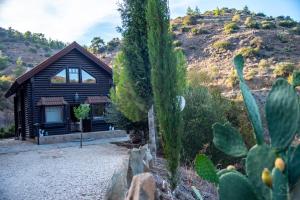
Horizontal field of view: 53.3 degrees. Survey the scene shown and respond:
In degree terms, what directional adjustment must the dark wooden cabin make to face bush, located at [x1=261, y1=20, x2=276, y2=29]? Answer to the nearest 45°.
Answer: approximately 135° to its left

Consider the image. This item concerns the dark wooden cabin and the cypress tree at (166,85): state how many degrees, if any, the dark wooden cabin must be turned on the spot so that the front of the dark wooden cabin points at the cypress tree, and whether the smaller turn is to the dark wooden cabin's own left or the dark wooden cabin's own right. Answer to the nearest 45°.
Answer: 0° — it already faces it

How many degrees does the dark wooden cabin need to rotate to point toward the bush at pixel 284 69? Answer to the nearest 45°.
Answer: approximately 90° to its left

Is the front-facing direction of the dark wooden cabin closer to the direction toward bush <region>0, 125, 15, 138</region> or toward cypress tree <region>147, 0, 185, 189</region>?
the cypress tree

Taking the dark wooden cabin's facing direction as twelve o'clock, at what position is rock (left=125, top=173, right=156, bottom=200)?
The rock is roughly at 12 o'clock from the dark wooden cabin.

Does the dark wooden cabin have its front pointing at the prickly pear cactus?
yes

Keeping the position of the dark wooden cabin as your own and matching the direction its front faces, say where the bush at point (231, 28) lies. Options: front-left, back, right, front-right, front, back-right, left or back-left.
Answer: back-left

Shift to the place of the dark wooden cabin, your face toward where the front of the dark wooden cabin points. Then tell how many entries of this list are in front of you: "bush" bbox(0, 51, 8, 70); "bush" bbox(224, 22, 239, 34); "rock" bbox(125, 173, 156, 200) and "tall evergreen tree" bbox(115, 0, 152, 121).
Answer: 2

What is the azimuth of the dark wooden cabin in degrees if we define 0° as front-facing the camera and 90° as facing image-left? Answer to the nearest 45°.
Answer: approximately 0°

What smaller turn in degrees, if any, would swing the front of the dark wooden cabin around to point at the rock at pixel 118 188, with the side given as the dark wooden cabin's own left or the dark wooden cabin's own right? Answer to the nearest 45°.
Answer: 0° — it already faces it

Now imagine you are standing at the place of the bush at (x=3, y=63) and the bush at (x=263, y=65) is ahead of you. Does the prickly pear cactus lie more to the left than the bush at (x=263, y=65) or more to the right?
right

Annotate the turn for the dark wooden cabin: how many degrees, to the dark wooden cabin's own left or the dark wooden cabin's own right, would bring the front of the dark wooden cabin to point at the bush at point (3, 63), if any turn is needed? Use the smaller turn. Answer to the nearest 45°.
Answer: approximately 180°

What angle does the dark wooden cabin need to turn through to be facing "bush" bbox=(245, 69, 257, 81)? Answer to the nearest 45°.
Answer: approximately 90° to its left

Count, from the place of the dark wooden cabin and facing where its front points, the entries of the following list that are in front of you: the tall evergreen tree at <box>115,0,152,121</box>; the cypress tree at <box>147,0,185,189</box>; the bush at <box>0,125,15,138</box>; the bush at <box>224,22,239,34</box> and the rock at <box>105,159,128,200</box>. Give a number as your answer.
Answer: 3

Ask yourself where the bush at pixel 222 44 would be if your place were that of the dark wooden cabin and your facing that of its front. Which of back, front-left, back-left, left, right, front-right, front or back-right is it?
back-left
